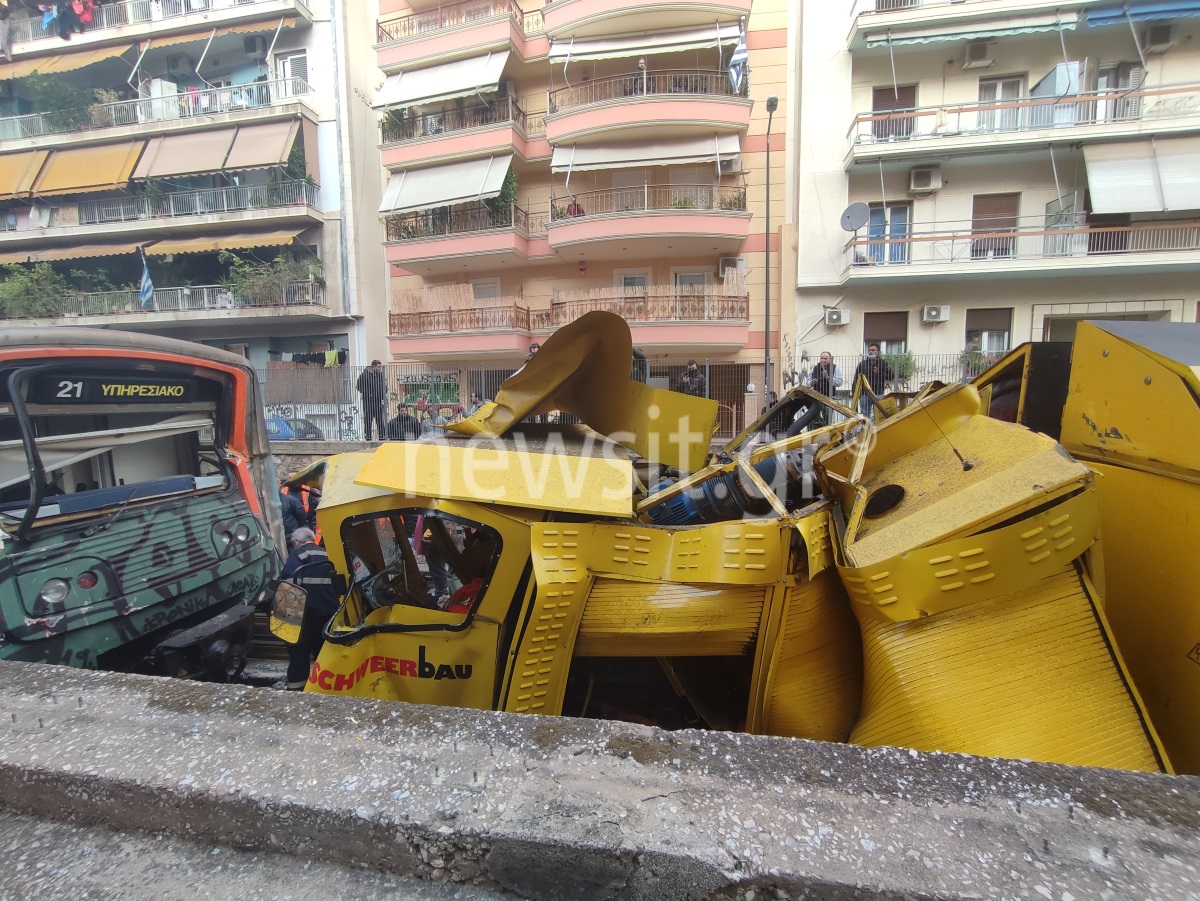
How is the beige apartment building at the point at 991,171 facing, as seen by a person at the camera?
facing the viewer

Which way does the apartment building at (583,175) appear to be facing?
toward the camera

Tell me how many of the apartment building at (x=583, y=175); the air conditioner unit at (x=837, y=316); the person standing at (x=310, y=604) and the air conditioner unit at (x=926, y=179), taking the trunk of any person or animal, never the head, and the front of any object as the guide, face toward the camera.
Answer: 3

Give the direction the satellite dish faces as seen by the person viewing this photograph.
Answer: facing the viewer and to the left of the viewer

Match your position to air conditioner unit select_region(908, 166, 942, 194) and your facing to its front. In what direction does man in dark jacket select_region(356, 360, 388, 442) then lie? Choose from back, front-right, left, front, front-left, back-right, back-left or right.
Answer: front-right

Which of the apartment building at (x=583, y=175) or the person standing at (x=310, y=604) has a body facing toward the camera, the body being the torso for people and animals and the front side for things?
the apartment building

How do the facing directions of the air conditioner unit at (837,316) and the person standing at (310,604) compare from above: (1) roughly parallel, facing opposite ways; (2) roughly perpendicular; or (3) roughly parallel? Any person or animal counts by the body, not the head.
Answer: roughly parallel, facing opposite ways

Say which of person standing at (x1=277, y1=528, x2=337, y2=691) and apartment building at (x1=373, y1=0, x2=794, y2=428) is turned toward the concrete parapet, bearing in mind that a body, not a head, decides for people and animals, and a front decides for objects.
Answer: the apartment building

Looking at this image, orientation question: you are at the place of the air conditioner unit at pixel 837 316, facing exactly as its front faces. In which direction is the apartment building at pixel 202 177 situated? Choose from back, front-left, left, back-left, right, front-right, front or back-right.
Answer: right

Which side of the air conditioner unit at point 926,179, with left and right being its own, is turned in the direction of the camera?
front

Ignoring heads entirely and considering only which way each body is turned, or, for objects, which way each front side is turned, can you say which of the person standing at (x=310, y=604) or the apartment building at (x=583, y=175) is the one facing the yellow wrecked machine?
the apartment building

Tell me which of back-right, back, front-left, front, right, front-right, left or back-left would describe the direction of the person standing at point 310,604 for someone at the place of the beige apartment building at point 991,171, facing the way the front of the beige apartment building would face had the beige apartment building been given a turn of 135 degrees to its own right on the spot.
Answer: back-left

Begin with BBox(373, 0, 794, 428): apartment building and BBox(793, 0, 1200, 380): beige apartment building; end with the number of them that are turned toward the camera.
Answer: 2

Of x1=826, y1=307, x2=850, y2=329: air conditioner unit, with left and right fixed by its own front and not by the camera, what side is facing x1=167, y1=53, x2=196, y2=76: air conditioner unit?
right
